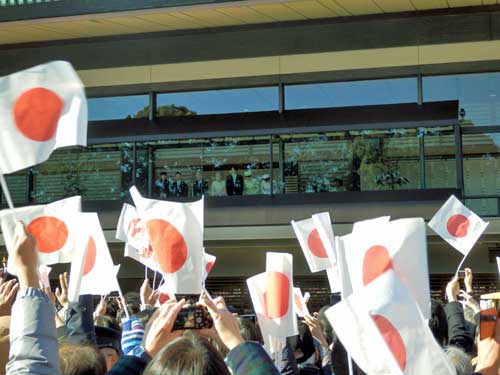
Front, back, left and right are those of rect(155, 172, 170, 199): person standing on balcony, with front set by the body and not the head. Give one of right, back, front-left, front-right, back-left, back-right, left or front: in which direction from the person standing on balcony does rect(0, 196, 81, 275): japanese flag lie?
front

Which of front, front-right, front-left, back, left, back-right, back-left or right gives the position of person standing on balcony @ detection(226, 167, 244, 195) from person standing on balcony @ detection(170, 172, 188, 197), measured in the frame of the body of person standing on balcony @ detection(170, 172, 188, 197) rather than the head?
left

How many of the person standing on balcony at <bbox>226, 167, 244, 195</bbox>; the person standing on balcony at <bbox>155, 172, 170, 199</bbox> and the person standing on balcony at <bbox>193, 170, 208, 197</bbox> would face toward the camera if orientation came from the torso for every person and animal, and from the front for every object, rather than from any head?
3

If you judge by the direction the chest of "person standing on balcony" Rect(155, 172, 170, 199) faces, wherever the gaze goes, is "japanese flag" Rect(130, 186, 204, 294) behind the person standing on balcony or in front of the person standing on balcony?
in front

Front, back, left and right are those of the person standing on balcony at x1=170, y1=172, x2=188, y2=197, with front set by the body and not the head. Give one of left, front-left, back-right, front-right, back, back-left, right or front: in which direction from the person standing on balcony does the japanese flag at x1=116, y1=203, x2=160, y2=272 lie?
front

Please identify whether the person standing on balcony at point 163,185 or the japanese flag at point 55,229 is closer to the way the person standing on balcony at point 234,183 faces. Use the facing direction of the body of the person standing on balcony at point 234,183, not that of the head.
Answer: the japanese flag

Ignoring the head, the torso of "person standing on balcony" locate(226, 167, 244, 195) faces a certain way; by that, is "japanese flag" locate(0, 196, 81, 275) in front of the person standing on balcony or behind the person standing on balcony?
in front

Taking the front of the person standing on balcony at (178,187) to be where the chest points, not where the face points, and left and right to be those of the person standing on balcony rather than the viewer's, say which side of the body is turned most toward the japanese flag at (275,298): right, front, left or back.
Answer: front

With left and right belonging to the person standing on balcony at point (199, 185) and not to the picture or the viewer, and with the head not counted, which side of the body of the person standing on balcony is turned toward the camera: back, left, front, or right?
front

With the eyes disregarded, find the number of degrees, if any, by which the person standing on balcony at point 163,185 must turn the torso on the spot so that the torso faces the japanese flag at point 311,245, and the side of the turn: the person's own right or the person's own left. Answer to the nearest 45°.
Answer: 0° — they already face it

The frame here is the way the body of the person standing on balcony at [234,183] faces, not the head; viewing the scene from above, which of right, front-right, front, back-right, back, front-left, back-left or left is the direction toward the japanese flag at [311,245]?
front

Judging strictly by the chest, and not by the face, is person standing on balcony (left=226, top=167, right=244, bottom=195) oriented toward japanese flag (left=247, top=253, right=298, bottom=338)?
yes

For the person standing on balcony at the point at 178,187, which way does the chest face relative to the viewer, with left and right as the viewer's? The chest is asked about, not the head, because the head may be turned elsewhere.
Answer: facing the viewer

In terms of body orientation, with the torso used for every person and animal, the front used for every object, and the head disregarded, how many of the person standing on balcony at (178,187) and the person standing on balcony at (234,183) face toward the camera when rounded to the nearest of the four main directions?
2

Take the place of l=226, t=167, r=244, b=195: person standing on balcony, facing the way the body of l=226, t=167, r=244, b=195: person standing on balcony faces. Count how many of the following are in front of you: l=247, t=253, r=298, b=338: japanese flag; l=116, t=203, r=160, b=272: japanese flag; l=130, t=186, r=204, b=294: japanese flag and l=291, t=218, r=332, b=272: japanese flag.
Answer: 4

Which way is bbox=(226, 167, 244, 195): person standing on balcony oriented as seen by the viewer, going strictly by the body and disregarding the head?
toward the camera
